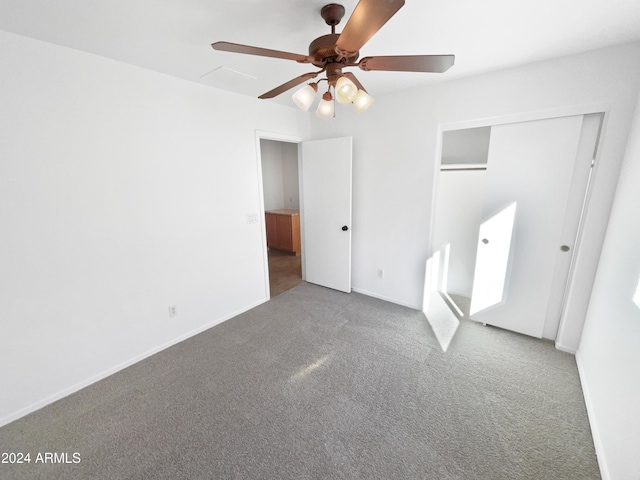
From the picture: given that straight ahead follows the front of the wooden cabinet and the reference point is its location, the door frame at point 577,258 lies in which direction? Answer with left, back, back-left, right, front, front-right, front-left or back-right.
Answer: left

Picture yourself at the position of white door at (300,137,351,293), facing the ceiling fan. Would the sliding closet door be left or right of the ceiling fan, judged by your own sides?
left

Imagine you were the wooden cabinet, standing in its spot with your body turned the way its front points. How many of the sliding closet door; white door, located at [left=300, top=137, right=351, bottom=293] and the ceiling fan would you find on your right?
0

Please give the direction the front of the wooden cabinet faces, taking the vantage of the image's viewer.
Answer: facing the viewer and to the left of the viewer

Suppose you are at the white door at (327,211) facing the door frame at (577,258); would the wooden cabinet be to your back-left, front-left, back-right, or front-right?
back-left

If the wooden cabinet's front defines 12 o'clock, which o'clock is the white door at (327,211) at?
The white door is roughly at 10 o'clock from the wooden cabinet.

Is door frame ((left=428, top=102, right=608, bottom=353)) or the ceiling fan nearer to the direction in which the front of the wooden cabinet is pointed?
the ceiling fan

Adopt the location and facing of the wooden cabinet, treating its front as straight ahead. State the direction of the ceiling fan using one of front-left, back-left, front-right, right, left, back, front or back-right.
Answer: front-left

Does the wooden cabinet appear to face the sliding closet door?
no

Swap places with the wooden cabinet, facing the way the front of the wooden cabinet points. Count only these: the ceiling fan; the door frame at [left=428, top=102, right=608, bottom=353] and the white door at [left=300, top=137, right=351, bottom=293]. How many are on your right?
0

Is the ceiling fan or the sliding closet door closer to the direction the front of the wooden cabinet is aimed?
the ceiling fan
